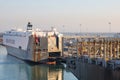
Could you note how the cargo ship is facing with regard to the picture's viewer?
facing away from the viewer and to the left of the viewer
